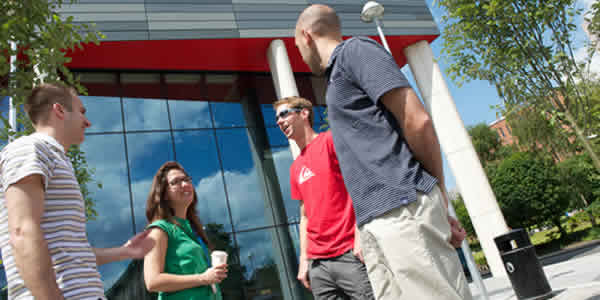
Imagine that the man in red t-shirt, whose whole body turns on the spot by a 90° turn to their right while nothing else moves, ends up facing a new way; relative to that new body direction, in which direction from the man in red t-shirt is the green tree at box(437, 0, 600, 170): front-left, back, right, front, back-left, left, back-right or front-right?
right

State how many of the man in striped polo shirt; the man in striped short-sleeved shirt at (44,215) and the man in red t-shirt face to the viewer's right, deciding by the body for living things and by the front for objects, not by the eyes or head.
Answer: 1

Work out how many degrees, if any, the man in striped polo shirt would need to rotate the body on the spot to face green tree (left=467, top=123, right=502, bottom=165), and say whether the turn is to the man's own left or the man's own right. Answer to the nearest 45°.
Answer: approximately 90° to the man's own right

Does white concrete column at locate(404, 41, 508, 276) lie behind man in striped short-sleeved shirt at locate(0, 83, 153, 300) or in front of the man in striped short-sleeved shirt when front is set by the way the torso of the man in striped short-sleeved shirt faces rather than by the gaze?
in front

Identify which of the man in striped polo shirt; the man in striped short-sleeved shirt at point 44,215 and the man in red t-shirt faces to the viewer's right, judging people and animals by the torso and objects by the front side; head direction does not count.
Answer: the man in striped short-sleeved shirt

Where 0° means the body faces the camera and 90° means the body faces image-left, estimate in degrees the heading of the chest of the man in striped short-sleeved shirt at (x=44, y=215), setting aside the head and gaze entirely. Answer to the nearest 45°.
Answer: approximately 270°

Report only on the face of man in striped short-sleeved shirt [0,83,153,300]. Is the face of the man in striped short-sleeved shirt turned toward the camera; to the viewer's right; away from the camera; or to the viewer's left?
to the viewer's right

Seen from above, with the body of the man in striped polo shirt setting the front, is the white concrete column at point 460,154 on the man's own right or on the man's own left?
on the man's own right

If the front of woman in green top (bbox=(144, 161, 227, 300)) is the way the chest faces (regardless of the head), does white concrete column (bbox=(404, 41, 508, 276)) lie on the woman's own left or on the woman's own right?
on the woman's own left

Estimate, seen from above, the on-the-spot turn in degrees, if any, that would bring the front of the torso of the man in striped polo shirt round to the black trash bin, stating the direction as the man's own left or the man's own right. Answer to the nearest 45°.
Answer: approximately 90° to the man's own right

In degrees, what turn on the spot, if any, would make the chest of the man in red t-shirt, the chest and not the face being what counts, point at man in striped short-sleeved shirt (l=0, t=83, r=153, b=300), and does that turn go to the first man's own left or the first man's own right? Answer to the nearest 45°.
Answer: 0° — they already face them
